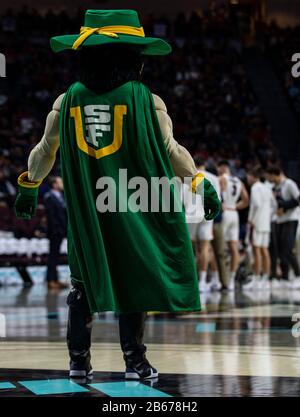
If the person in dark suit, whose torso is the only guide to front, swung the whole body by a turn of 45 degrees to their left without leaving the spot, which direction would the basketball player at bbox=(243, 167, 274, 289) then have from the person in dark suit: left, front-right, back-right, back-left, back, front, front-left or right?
front-right

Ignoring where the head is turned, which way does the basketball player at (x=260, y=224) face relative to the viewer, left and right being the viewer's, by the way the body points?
facing to the left of the viewer

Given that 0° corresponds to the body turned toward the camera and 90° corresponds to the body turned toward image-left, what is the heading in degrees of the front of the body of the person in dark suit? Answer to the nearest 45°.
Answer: approximately 270°

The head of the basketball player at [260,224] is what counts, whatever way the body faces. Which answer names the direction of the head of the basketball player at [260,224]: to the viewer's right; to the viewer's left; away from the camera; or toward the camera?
to the viewer's left
